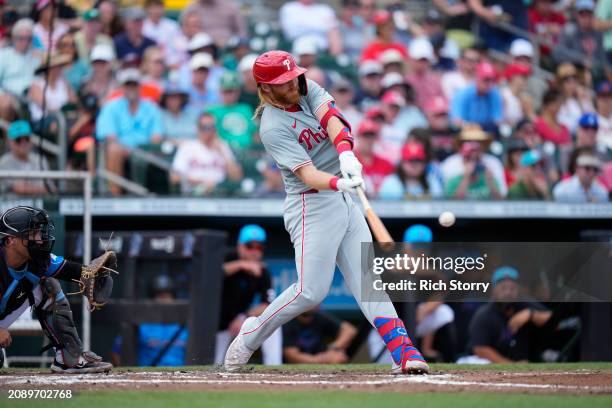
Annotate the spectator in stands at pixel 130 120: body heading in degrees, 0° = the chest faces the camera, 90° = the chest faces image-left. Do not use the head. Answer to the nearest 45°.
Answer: approximately 0°

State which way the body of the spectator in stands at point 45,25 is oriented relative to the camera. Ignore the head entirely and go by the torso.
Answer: toward the camera

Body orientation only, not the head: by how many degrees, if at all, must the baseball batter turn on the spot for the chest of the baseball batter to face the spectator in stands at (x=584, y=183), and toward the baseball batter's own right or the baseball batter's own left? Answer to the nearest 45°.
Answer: approximately 90° to the baseball batter's own left

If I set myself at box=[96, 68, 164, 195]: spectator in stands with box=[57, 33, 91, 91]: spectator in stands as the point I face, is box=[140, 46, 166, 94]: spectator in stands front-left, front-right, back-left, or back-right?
front-right

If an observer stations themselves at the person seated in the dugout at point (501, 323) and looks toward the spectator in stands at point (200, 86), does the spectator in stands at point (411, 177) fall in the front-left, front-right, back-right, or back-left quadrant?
front-right

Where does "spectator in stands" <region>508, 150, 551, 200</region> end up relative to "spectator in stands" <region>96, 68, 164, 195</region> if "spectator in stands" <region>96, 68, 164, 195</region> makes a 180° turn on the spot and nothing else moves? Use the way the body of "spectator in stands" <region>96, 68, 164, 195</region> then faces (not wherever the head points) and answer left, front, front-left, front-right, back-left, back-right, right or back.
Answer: right

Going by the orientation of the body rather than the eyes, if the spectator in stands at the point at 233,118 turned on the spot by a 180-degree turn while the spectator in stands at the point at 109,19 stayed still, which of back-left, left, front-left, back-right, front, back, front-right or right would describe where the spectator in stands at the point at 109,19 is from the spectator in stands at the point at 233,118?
front-left

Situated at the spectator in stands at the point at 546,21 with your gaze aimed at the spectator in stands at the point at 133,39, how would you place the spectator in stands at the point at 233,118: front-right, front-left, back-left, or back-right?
front-left

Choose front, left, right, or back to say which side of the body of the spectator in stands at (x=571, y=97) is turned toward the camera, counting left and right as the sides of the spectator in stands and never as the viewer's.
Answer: front

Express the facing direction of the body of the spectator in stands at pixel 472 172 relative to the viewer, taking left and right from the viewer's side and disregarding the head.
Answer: facing the viewer

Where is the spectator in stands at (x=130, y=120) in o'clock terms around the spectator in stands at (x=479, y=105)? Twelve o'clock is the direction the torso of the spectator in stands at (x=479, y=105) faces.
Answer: the spectator in stands at (x=130, y=120) is roughly at 2 o'clock from the spectator in stands at (x=479, y=105).

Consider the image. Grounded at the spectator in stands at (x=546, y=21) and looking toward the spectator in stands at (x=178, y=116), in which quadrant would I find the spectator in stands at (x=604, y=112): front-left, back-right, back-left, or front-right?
front-left
